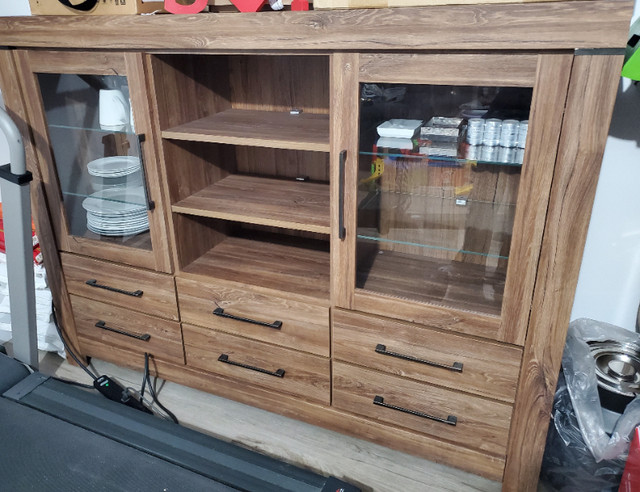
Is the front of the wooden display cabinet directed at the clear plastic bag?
no

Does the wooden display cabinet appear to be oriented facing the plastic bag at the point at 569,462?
no

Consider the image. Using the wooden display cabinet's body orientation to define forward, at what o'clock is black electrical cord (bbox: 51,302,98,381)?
The black electrical cord is roughly at 2 o'clock from the wooden display cabinet.

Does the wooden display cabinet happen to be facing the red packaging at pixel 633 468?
no

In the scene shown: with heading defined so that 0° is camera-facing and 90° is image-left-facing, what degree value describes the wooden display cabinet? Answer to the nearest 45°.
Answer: approximately 45°
